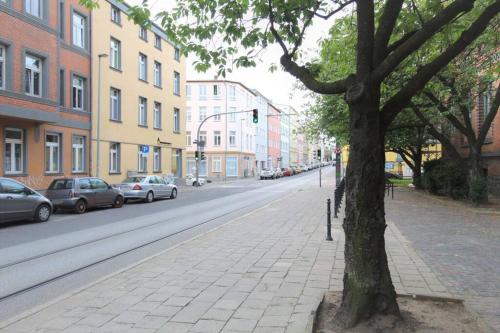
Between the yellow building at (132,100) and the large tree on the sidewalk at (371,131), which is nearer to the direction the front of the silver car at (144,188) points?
the yellow building

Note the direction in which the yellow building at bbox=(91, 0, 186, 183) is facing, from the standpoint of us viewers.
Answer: facing the viewer and to the right of the viewer

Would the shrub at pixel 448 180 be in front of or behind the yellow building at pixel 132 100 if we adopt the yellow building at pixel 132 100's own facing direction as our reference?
in front

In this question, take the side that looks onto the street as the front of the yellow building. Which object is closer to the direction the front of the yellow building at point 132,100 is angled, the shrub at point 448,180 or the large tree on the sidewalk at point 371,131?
the shrub

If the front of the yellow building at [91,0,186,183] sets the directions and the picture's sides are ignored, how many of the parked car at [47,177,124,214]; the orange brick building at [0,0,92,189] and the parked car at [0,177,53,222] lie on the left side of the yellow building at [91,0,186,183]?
0

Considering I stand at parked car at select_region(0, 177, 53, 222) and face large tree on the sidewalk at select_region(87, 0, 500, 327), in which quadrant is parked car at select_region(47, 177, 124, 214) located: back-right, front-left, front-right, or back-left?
back-left

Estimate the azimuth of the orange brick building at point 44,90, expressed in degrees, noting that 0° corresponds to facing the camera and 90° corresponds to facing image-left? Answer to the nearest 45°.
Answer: approximately 315°

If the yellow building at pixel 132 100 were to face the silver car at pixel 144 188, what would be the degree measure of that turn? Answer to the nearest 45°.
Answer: approximately 45° to its right
